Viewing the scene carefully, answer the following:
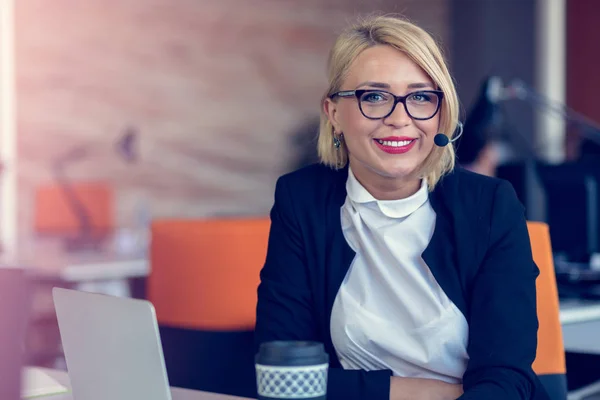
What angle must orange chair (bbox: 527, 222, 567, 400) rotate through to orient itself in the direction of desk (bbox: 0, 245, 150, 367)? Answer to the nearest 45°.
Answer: approximately 135° to its right

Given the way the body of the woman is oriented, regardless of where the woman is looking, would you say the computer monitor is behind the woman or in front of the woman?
behind

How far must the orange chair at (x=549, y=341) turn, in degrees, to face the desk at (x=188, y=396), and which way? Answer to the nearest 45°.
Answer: approximately 45° to its right

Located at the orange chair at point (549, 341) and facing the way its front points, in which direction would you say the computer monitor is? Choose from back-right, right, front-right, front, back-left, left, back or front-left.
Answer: back

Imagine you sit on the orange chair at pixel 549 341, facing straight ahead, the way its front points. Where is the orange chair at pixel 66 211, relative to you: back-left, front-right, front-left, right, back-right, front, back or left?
back-right

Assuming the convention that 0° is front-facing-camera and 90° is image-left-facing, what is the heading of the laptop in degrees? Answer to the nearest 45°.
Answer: approximately 225°

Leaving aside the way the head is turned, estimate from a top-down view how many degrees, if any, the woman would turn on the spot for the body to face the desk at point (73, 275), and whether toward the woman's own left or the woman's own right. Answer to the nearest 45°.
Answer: approximately 135° to the woman's own right

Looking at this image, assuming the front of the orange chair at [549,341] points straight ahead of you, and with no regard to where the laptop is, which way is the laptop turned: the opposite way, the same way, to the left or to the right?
the opposite way

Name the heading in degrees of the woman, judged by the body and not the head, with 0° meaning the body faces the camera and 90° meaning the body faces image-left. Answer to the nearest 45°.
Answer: approximately 0°

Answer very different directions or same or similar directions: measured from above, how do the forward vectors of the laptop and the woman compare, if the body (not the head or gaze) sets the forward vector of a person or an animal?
very different directions
